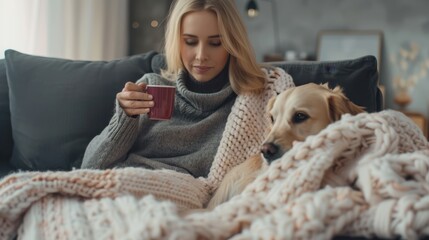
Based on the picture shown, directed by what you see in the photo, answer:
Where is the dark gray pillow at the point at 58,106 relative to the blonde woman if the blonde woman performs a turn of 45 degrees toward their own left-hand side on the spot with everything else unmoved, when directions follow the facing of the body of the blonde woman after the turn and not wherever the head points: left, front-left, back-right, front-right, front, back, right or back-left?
back

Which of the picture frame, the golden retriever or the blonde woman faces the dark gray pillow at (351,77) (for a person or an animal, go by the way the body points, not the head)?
the picture frame

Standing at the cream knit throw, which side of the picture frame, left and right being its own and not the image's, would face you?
front

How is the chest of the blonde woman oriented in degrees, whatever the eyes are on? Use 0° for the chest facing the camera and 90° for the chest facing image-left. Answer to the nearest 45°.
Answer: approximately 0°

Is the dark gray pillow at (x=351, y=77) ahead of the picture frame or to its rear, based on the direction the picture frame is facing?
ahead

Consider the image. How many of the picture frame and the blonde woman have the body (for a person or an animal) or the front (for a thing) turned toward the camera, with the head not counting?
2

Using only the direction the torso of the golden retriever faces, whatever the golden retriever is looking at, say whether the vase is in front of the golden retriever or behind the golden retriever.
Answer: behind

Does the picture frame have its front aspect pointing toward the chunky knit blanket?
yes

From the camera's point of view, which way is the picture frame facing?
toward the camera
